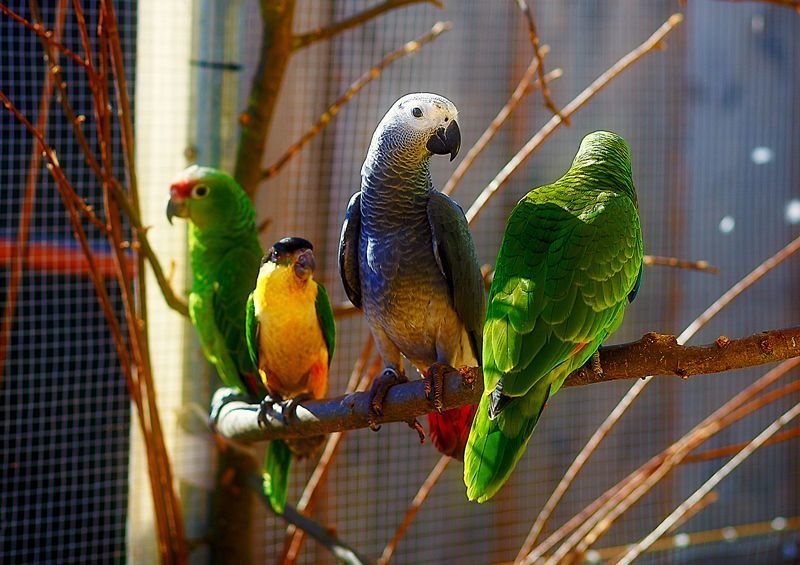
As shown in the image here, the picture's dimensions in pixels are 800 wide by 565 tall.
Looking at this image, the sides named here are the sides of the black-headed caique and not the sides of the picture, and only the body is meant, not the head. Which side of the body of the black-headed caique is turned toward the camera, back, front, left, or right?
front
